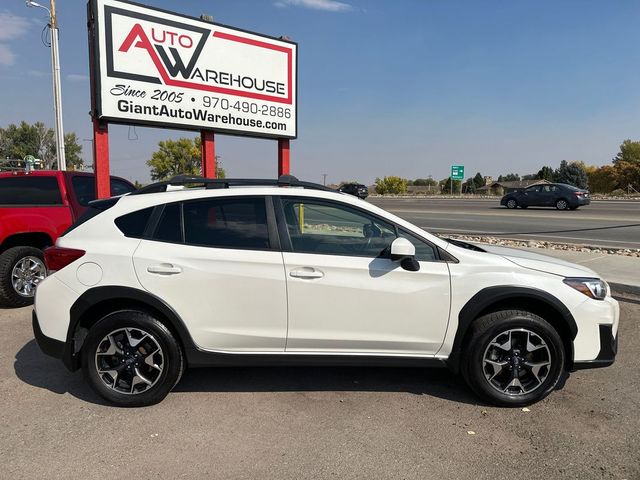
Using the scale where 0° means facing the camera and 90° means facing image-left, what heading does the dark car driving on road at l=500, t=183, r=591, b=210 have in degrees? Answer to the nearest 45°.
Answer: approximately 135°

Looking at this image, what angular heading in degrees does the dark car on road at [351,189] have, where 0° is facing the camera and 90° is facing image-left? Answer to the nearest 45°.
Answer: approximately 135°

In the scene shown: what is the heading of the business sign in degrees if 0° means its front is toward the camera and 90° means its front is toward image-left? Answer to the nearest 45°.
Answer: approximately 315°

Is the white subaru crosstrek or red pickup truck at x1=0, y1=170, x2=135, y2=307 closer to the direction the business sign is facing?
the white subaru crosstrek

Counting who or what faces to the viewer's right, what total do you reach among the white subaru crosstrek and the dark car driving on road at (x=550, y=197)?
1

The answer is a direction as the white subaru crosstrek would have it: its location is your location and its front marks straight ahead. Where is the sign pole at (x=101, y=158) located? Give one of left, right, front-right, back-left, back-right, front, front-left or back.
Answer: back-left

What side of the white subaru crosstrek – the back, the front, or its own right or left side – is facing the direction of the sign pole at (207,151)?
left

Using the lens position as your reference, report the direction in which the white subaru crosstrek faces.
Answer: facing to the right of the viewer
